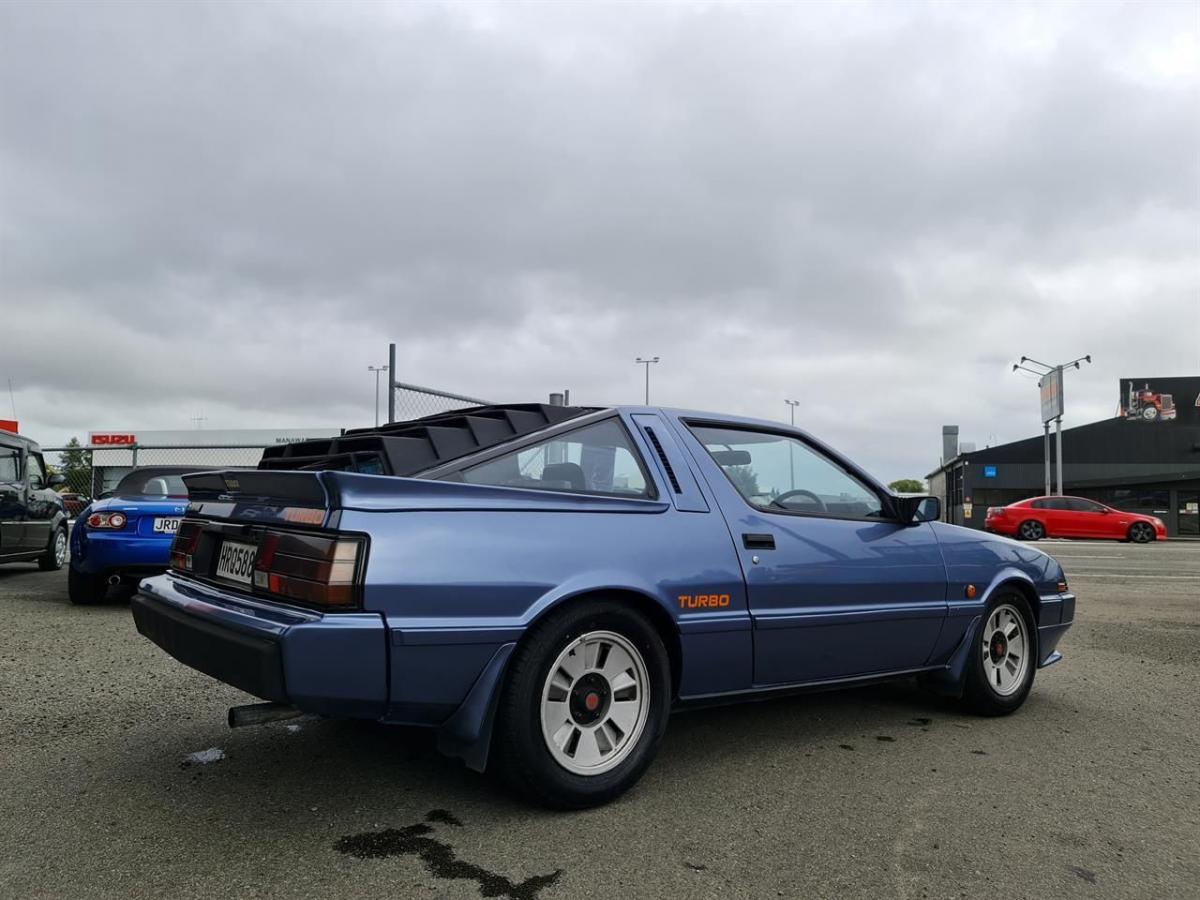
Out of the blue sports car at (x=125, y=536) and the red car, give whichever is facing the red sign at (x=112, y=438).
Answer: the blue sports car

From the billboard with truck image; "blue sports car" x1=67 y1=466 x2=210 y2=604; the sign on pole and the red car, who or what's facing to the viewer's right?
the red car

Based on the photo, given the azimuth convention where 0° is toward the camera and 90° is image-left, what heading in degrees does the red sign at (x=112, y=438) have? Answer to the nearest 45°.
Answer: approximately 0°

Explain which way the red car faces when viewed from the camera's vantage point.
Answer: facing to the right of the viewer

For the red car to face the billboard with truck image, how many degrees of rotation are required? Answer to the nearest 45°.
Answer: approximately 90° to its left

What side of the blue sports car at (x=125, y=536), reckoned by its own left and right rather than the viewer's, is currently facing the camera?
back

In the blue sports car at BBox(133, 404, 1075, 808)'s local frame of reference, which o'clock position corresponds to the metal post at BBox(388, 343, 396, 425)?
The metal post is roughly at 10 o'clock from the blue sports car.

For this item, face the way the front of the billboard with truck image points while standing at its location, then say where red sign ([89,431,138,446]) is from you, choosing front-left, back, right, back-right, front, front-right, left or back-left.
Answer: front-right

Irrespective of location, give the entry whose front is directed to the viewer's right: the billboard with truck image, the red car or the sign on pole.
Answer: the red car

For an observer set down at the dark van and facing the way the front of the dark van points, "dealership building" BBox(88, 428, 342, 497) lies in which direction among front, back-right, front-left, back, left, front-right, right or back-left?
front-left

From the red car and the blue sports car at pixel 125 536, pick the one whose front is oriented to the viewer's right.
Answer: the red car
